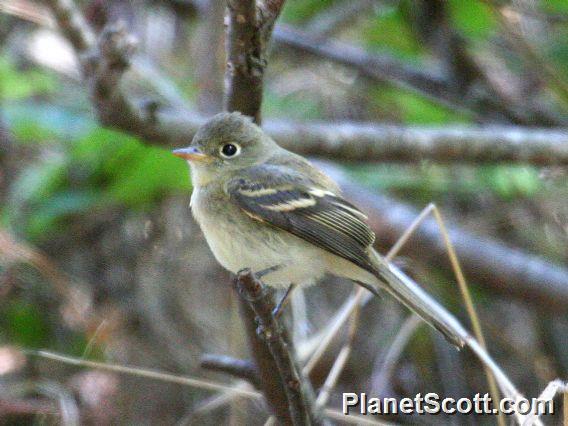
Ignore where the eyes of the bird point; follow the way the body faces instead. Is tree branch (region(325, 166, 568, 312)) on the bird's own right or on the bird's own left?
on the bird's own right

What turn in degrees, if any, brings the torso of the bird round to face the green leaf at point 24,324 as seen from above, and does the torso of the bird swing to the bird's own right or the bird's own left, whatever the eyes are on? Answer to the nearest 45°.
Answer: approximately 45° to the bird's own right

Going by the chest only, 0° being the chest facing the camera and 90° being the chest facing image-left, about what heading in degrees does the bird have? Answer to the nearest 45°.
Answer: approximately 90°

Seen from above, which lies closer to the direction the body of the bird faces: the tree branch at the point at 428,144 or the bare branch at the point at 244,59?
the bare branch

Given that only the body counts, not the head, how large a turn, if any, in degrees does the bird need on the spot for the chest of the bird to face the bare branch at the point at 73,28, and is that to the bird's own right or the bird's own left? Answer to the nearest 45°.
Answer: approximately 45° to the bird's own right
